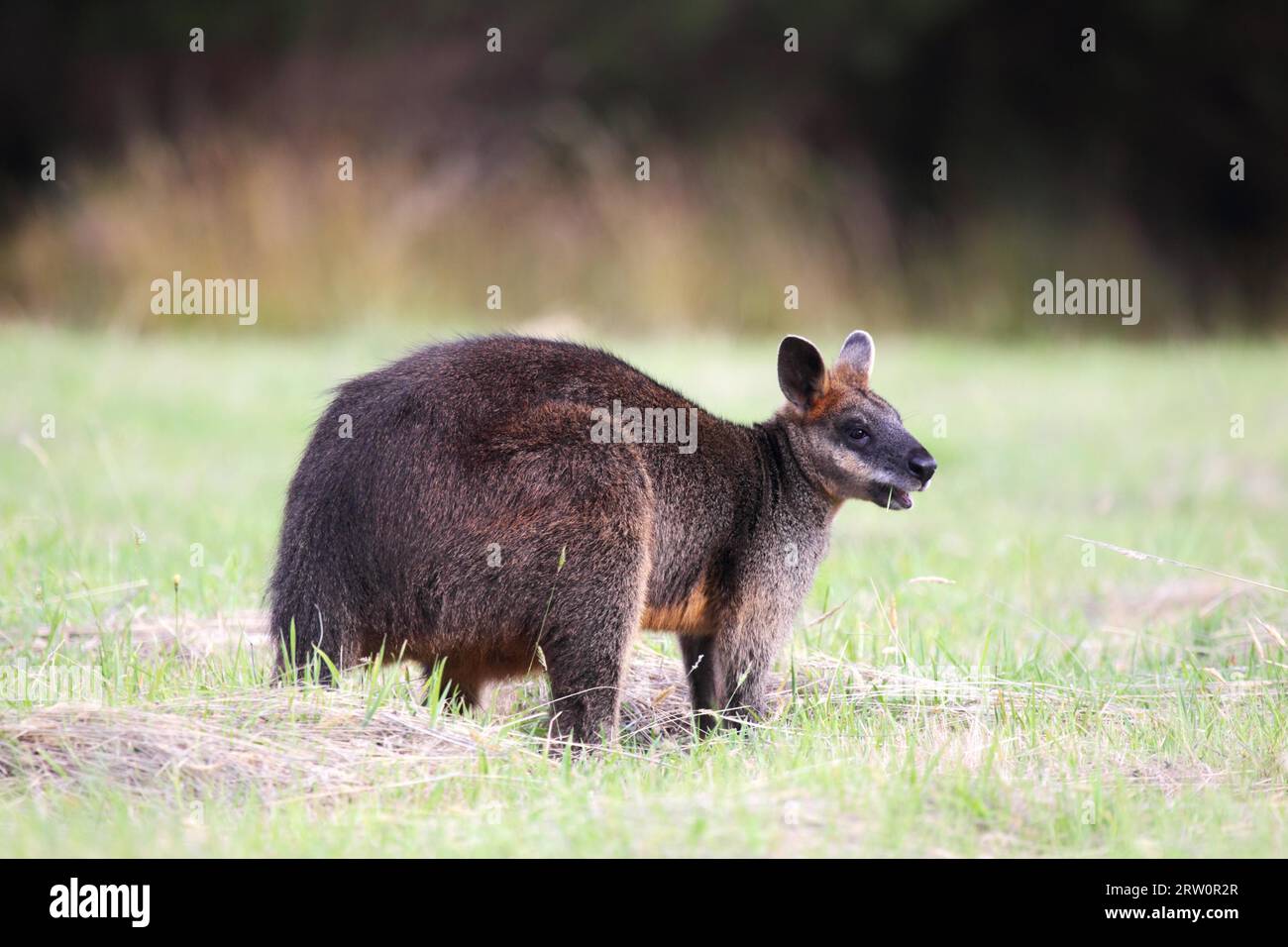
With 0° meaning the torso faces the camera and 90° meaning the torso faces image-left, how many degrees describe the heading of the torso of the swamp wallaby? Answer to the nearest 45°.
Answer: approximately 270°
